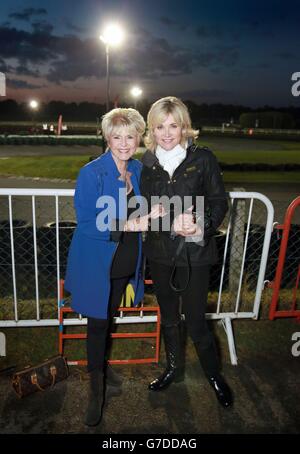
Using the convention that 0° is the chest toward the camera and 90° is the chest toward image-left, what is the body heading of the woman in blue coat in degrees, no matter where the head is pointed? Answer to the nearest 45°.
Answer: approximately 315°

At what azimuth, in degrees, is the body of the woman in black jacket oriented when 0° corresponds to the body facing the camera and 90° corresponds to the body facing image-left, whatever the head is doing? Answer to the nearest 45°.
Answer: approximately 0°

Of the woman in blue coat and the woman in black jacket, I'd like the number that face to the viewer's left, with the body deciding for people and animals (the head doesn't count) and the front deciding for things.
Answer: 0

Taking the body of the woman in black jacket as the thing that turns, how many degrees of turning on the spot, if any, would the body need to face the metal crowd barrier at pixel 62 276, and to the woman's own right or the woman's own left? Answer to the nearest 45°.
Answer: approximately 135° to the woman's own right
